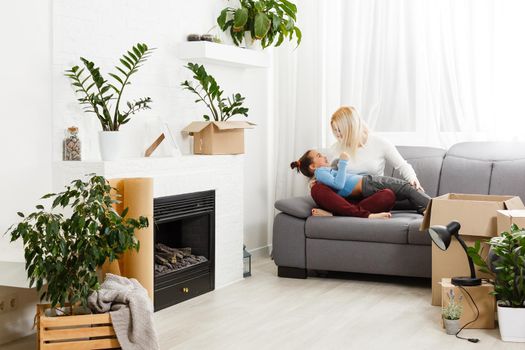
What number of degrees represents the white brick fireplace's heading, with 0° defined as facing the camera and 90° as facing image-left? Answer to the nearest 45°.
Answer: approximately 315°

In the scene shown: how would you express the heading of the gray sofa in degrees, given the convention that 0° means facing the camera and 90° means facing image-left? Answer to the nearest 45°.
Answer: approximately 0°

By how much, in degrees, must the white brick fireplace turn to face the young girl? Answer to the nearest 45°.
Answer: approximately 45° to its left

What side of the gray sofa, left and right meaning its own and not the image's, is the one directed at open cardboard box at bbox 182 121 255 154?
right

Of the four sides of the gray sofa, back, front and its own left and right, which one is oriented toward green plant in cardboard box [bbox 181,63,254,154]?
right

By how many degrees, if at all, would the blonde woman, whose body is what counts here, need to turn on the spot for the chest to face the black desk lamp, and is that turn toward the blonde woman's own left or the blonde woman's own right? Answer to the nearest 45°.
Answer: approximately 45° to the blonde woman's own left

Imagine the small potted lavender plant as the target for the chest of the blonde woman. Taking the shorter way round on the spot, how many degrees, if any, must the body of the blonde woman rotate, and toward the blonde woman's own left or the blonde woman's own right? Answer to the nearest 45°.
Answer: approximately 45° to the blonde woman's own left

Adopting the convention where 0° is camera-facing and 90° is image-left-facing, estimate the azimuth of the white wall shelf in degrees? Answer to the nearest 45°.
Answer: approximately 315°
